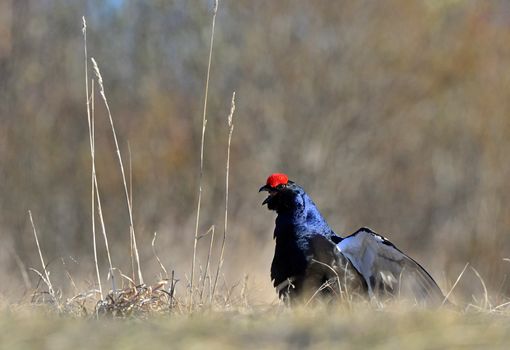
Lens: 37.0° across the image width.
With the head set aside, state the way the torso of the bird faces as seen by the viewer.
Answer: to the viewer's left
